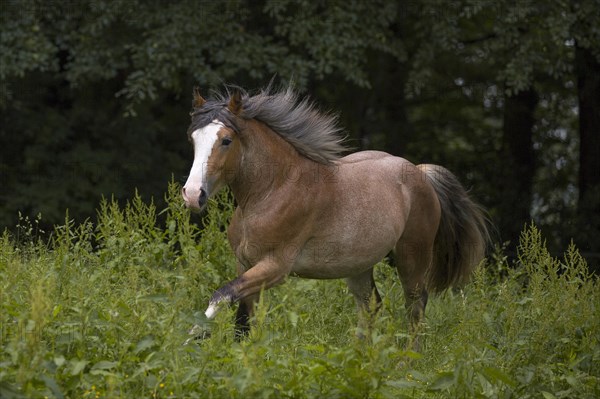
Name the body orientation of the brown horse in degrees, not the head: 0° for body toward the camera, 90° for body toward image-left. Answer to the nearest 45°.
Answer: approximately 45°

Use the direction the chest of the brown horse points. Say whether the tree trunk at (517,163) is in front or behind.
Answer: behind

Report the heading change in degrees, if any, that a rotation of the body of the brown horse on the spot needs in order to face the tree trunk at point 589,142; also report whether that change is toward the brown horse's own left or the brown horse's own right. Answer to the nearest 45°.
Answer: approximately 180°
